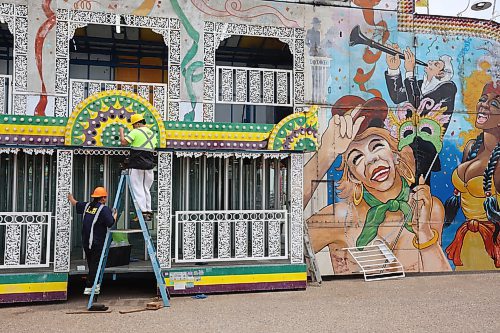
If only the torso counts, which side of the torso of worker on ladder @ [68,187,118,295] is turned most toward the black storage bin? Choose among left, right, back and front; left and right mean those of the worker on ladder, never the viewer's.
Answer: front

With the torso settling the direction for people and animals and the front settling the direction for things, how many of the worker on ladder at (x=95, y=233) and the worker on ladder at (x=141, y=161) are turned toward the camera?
0

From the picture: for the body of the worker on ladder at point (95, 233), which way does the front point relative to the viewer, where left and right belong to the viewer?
facing away from the viewer and to the right of the viewer

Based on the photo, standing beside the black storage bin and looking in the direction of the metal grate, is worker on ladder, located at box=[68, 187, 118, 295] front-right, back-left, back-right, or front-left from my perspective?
back-right

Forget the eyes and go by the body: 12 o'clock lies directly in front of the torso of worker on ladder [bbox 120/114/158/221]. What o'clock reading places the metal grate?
The metal grate is roughly at 4 o'clock from the worker on ladder.

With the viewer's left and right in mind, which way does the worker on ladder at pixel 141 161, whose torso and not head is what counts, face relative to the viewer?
facing away from the viewer and to the left of the viewer
